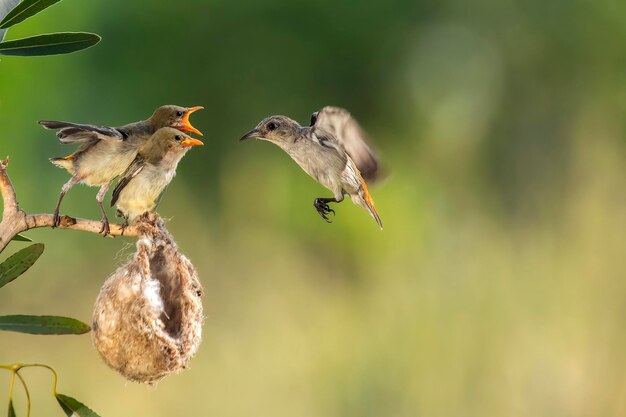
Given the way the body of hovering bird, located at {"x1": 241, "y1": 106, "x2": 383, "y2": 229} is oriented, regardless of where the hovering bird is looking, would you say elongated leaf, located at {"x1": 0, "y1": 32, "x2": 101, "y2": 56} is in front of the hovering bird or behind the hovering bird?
in front

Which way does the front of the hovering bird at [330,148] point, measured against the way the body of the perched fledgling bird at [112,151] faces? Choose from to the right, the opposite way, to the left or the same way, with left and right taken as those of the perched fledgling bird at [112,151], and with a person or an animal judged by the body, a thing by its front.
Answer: the opposite way

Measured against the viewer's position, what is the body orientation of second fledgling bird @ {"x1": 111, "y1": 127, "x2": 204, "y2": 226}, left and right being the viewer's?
facing to the right of the viewer

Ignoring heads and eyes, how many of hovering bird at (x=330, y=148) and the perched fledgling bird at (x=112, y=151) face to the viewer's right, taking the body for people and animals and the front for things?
1

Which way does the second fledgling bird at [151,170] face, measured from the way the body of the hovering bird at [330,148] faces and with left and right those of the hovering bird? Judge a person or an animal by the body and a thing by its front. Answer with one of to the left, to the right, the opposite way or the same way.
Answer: the opposite way

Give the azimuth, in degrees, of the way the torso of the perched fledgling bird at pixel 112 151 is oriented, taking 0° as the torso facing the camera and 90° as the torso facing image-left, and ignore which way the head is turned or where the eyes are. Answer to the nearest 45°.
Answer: approximately 270°

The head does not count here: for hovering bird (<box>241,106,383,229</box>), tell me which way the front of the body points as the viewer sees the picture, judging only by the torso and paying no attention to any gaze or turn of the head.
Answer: to the viewer's left
